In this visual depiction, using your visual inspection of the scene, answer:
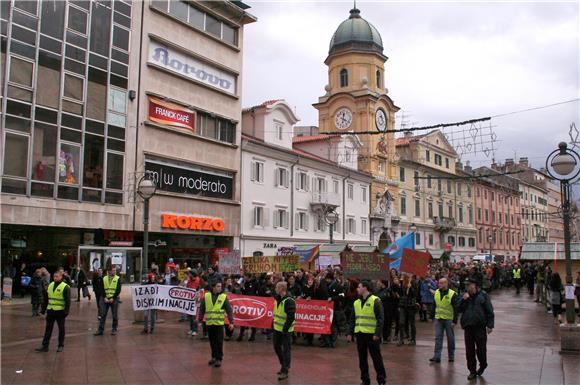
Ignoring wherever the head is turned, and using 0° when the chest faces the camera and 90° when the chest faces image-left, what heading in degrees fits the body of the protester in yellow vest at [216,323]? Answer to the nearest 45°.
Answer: approximately 0°

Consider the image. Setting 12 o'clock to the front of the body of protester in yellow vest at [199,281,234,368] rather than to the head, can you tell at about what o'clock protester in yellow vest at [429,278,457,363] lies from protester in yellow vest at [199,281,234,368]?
protester in yellow vest at [429,278,457,363] is roughly at 9 o'clock from protester in yellow vest at [199,281,234,368].

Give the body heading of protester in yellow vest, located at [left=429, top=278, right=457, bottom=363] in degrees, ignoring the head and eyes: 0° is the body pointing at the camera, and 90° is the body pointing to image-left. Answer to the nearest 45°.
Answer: approximately 45°

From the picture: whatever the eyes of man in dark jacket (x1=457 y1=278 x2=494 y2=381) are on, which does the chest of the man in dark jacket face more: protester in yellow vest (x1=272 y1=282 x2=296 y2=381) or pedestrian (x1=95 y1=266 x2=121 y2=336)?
the protester in yellow vest

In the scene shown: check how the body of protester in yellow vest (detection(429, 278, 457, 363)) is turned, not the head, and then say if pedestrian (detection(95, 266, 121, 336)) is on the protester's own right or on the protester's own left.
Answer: on the protester's own right

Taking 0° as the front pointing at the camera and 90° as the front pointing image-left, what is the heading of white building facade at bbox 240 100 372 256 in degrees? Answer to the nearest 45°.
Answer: approximately 315°

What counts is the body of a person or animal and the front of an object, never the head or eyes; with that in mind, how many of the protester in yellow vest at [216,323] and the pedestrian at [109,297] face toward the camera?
2

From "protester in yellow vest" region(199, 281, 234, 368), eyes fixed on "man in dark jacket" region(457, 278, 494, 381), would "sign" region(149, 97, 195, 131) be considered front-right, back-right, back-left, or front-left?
back-left

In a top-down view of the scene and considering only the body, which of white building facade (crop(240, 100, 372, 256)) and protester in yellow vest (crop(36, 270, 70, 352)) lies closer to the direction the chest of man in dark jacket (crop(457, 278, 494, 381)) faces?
the protester in yellow vest

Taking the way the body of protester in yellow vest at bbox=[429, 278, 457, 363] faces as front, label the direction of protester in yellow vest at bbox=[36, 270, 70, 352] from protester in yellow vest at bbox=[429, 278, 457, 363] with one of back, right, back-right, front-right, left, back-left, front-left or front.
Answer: front-right
